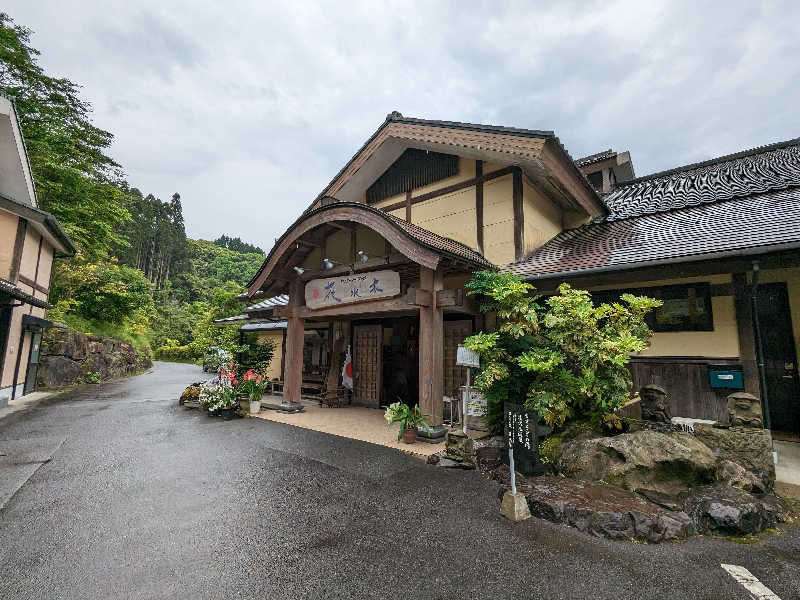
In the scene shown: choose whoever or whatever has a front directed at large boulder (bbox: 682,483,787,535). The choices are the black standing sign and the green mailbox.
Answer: the green mailbox

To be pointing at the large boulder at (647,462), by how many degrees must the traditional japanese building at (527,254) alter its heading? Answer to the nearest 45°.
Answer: approximately 45° to its left

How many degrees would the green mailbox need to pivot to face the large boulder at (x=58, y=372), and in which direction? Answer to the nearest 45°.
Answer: approximately 90° to its right

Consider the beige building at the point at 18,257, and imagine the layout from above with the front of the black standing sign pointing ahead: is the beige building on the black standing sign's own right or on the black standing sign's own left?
on the black standing sign's own right

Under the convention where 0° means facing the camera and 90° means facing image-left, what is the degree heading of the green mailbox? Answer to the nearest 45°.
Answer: approximately 0°

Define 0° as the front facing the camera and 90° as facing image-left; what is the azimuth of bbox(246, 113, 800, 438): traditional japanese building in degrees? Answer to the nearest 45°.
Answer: approximately 45°

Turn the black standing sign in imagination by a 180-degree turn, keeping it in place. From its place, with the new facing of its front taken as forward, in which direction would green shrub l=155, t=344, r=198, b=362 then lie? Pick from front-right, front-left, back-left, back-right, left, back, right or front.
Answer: left

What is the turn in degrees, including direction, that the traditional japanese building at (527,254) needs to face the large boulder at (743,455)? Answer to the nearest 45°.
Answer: approximately 90° to its left

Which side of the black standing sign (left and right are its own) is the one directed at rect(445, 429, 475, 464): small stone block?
right

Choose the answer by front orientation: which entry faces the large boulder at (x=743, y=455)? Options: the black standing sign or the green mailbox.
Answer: the green mailbox
